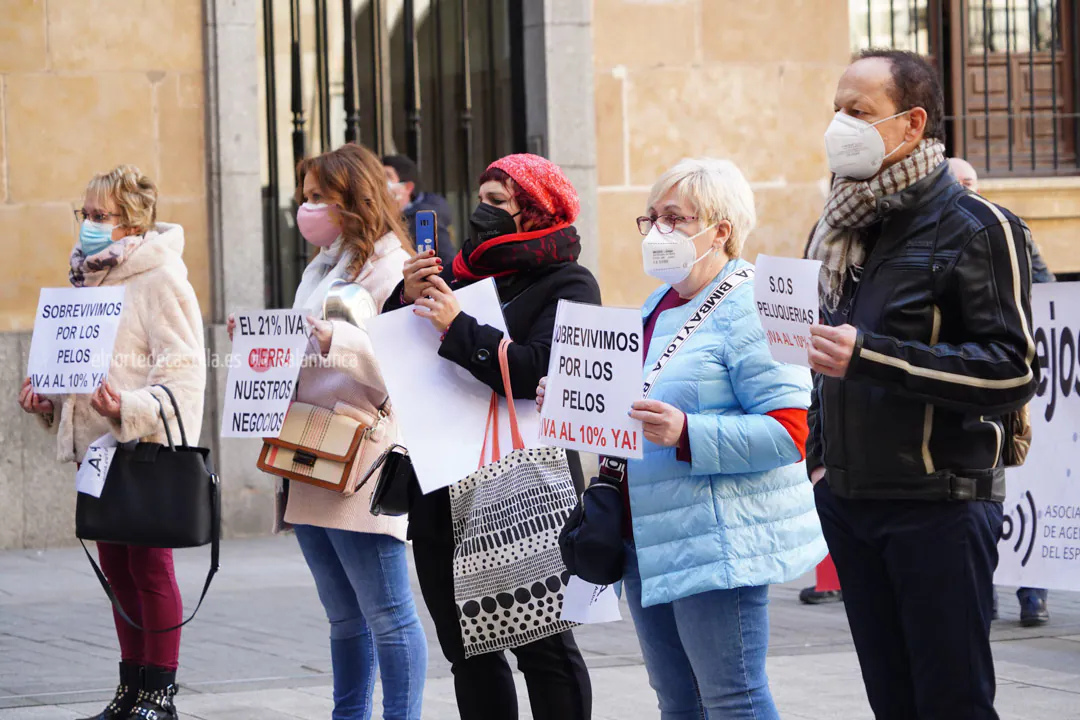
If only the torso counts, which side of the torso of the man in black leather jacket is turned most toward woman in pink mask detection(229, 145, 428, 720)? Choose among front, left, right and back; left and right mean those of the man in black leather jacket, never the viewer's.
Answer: right

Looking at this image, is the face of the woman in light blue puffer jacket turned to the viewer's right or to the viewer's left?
to the viewer's left

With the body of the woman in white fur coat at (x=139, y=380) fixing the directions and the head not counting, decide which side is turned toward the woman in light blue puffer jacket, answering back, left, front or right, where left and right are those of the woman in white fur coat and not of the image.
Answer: left

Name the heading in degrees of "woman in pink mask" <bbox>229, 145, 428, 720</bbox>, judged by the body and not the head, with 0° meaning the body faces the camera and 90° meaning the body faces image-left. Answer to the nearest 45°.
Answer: approximately 45°

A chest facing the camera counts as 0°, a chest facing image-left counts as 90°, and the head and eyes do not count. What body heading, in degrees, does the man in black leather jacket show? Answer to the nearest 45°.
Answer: approximately 45°

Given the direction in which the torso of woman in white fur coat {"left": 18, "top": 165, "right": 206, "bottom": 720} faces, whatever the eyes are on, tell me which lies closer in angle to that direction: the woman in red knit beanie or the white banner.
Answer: the woman in red knit beanie

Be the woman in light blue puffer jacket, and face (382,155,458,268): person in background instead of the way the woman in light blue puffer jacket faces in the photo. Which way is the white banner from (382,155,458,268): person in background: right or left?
right

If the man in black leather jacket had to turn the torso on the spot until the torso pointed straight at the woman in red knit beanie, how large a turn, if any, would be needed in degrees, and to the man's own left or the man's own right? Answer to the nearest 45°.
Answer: approximately 90° to the man's own right
